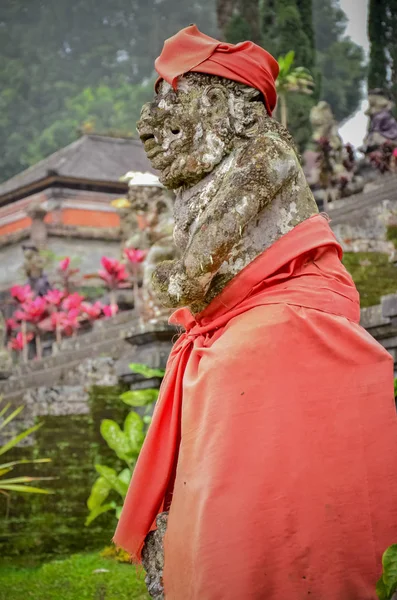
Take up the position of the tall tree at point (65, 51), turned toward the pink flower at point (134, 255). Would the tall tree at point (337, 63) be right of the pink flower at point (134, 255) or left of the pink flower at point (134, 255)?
left

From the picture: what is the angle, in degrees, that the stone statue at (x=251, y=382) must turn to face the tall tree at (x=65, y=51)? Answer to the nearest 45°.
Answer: approximately 90° to its right

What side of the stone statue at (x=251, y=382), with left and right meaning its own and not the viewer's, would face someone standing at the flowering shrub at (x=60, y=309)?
right

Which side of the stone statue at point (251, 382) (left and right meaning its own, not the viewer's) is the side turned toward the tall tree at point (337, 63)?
right

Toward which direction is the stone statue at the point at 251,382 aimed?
to the viewer's left

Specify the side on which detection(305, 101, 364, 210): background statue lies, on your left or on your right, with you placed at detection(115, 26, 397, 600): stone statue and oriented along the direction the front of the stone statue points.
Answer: on your right

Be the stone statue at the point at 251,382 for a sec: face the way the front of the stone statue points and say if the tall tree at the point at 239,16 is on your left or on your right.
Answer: on your right
